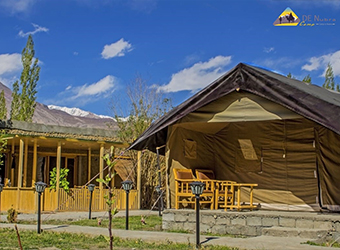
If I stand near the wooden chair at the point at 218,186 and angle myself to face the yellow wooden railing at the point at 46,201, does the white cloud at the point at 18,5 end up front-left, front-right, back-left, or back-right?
front-right

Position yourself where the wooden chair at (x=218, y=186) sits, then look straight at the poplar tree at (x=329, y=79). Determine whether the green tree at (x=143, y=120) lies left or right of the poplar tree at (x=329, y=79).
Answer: left

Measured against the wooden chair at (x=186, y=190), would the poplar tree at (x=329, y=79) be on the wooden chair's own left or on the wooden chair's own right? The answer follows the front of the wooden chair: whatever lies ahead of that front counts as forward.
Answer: on the wooden chair's own left

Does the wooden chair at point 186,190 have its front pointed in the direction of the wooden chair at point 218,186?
no

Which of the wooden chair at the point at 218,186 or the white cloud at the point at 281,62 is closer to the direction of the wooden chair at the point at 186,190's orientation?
the wooden chair

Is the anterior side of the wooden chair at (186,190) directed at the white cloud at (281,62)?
no

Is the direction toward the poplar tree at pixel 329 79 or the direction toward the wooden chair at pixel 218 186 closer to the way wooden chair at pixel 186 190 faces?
the wooden chair

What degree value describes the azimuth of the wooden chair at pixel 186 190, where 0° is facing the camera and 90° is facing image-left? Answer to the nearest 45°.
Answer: approximately 315°

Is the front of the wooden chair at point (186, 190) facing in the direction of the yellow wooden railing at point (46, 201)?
no

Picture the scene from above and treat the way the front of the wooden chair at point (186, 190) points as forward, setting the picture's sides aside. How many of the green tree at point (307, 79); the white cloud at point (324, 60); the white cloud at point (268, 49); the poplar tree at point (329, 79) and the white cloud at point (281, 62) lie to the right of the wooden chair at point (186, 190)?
0

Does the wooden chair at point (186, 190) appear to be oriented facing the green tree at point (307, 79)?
no

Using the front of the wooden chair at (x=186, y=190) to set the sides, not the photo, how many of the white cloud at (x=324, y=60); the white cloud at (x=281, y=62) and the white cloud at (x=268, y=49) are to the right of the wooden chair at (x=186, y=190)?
0

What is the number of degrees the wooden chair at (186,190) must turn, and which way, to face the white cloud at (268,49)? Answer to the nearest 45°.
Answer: approximately 135° to its left
